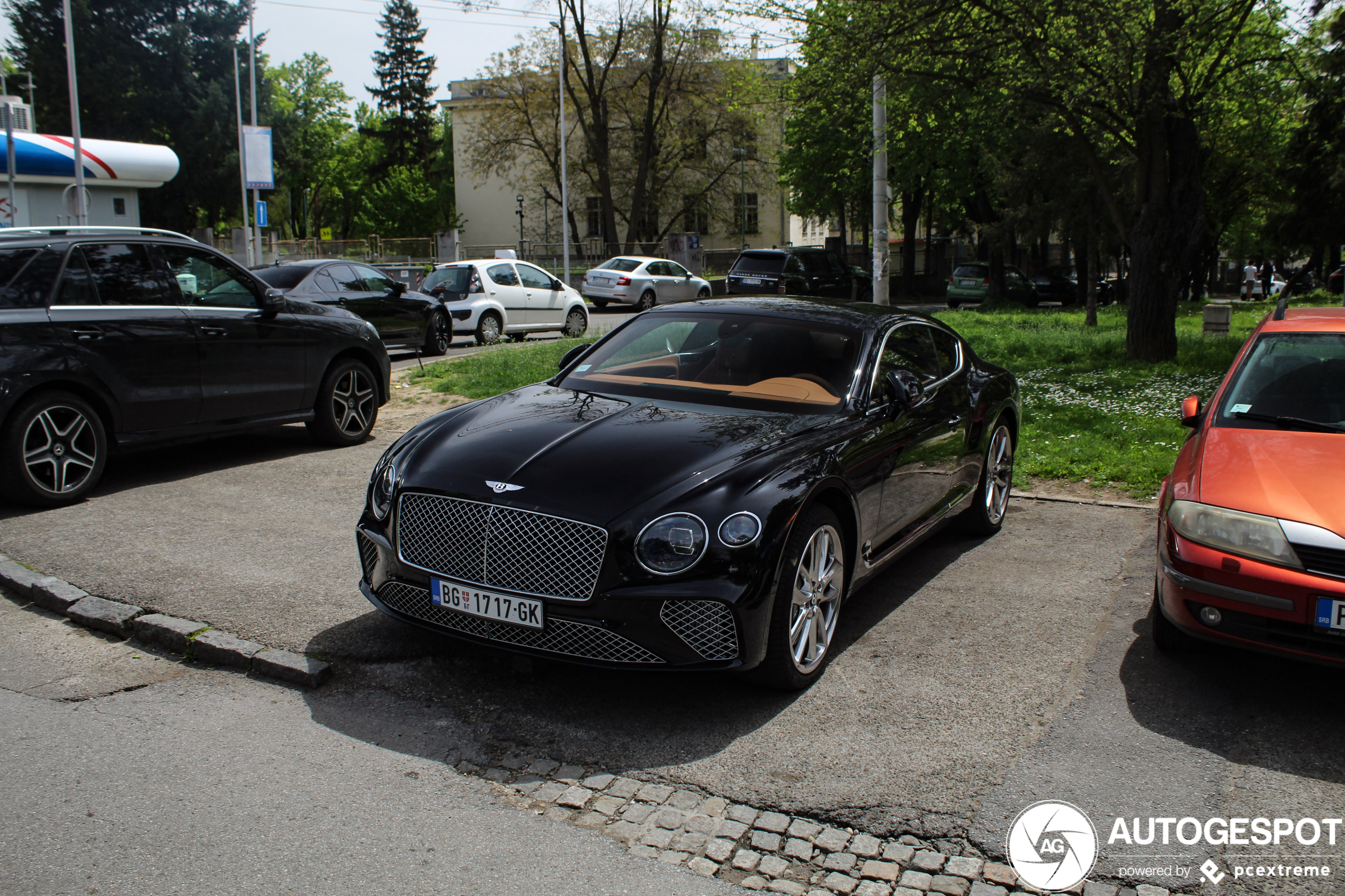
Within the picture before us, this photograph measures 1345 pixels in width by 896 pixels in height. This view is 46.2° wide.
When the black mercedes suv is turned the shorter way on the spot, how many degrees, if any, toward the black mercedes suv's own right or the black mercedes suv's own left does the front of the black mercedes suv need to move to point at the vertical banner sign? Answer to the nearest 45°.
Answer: approximately 45° to the black mercedes suv's own left

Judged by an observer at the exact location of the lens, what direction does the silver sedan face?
facing away from the viewer and to the right of the viewer

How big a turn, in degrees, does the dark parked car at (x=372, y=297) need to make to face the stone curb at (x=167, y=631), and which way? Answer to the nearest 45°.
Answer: approximately 135° to its right

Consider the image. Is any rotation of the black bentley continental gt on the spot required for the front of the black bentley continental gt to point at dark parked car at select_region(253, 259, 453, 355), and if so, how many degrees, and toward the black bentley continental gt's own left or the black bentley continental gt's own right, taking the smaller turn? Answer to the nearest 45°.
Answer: approximately 135° to the black bentley continental gt's own right

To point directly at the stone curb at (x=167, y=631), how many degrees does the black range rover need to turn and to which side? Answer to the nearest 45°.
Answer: approximately 135° to its right

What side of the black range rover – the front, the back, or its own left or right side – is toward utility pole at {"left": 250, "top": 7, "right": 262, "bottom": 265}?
left

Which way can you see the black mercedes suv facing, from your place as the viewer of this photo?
facing away from the viewer and to the right of the viewer
